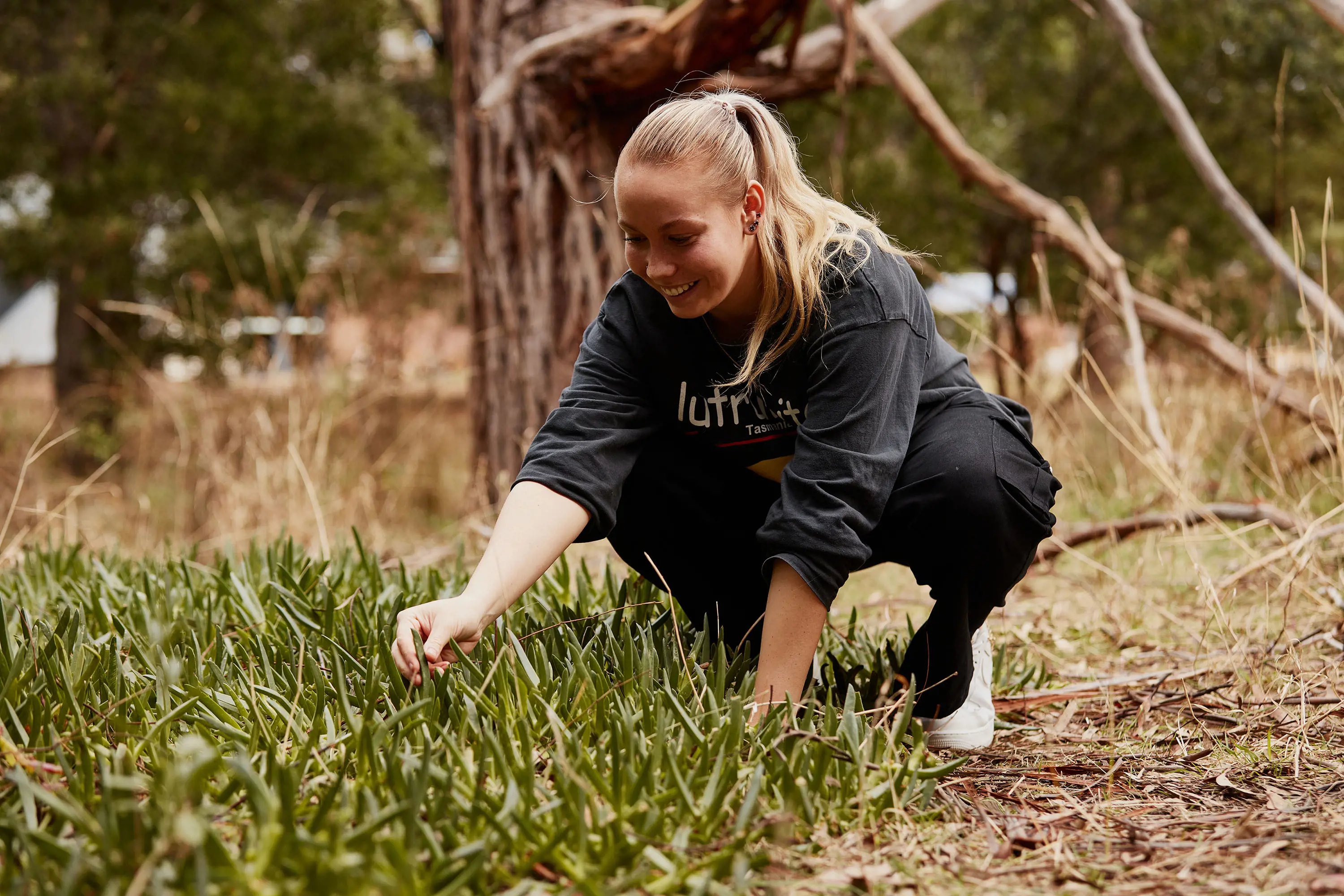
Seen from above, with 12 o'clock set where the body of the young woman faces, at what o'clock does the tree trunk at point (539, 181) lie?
The tree trunk is roughly at 4 o'clock from the young woman.

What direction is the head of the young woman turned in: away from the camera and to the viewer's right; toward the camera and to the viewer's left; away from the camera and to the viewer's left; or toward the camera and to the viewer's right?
toward the camera and to the viewer's left

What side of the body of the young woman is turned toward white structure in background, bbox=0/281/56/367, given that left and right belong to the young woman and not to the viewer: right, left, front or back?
right

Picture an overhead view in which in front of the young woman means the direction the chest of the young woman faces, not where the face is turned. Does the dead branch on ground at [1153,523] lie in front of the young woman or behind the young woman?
behind

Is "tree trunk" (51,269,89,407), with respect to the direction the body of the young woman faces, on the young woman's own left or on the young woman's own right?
on the young woman's own right

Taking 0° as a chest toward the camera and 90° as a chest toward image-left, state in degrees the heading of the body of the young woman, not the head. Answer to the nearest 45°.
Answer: approximately 45°
